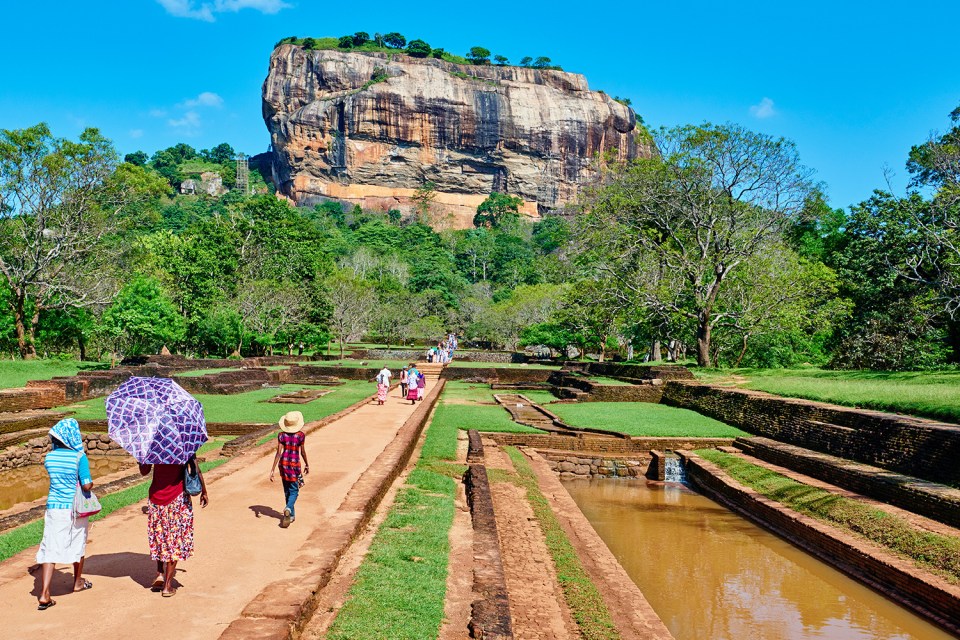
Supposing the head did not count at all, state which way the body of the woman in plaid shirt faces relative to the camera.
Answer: away from the camera

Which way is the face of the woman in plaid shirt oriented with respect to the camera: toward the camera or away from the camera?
away from the camera

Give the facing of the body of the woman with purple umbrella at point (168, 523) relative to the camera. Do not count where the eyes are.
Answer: away from the camera

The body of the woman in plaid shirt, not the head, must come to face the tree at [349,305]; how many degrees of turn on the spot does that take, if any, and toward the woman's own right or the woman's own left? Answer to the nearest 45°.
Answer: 0° — they already face it

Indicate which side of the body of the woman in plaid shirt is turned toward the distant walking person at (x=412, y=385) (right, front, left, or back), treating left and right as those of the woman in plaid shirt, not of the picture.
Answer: front

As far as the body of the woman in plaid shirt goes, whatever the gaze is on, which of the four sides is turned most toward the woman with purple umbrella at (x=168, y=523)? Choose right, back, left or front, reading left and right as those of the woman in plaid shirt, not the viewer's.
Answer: back

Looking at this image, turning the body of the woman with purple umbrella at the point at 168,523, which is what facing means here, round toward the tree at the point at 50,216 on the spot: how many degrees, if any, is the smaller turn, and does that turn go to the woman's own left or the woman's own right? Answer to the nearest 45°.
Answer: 0° — they already face it

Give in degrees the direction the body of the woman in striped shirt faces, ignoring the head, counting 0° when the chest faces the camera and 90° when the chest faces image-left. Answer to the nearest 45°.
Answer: approximately 225°
